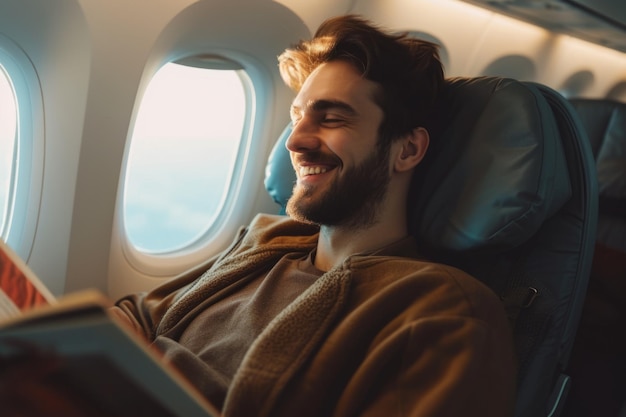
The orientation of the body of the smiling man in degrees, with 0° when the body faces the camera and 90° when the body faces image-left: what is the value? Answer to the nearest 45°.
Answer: approximately 45°

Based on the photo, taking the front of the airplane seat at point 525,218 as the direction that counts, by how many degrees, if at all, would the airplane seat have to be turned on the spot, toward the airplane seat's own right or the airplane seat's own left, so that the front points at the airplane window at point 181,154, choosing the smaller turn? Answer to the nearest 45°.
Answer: approximately 90° to the airplane seat's own right

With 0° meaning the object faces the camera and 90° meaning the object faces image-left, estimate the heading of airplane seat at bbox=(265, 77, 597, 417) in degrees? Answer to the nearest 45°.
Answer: approximately 45°

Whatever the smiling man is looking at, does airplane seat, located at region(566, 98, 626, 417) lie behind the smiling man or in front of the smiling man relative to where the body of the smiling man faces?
behind

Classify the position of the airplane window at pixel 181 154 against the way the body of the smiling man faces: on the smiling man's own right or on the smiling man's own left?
on the smiling man's own right

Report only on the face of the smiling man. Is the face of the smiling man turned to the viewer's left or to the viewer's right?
to the viewer's left
